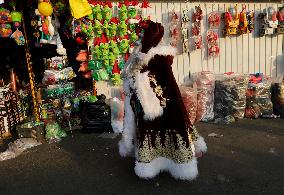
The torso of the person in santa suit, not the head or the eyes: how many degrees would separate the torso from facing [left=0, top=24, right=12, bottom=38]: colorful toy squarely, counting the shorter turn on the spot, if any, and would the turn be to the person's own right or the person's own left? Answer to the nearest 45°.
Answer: approximately 45° to the person's own right

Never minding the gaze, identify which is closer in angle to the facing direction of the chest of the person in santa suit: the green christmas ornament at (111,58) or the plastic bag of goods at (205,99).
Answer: the green christmas ornament

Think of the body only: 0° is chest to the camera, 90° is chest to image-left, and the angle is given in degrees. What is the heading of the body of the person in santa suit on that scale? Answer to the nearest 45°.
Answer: approximately 90°

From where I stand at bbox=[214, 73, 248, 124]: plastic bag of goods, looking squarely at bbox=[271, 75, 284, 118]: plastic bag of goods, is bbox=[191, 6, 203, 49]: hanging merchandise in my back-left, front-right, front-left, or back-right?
back-left

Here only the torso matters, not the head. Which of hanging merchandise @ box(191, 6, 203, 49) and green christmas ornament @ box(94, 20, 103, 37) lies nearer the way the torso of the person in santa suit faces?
the green christmas ornament

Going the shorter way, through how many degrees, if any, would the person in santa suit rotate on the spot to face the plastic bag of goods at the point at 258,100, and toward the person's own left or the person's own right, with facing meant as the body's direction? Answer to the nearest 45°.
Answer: approximately 135° to the person's own right

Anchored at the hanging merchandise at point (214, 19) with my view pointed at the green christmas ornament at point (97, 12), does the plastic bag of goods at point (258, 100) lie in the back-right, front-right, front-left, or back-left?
back-left

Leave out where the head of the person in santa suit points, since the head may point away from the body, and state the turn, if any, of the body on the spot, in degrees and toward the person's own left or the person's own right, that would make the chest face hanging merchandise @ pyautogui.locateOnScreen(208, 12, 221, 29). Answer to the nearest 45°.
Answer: approximately 90° to the person's own right

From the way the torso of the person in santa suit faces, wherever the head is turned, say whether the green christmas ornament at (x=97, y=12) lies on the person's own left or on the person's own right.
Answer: on the person's own right

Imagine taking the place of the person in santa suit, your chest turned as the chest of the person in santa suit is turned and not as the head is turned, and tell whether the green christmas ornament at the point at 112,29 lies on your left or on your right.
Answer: on your right
